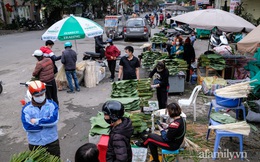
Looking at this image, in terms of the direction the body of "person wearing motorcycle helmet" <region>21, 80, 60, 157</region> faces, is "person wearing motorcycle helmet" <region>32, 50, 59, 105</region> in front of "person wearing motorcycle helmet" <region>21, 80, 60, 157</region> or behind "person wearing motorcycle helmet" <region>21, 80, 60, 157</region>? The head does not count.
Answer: behind

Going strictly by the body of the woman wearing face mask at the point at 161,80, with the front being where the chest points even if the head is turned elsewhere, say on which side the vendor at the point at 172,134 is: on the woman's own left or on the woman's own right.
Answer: on the woman's own left

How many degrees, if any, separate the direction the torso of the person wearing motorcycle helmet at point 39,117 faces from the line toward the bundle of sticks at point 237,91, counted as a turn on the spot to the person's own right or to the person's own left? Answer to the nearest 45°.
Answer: approximately 90° to the person's own left
